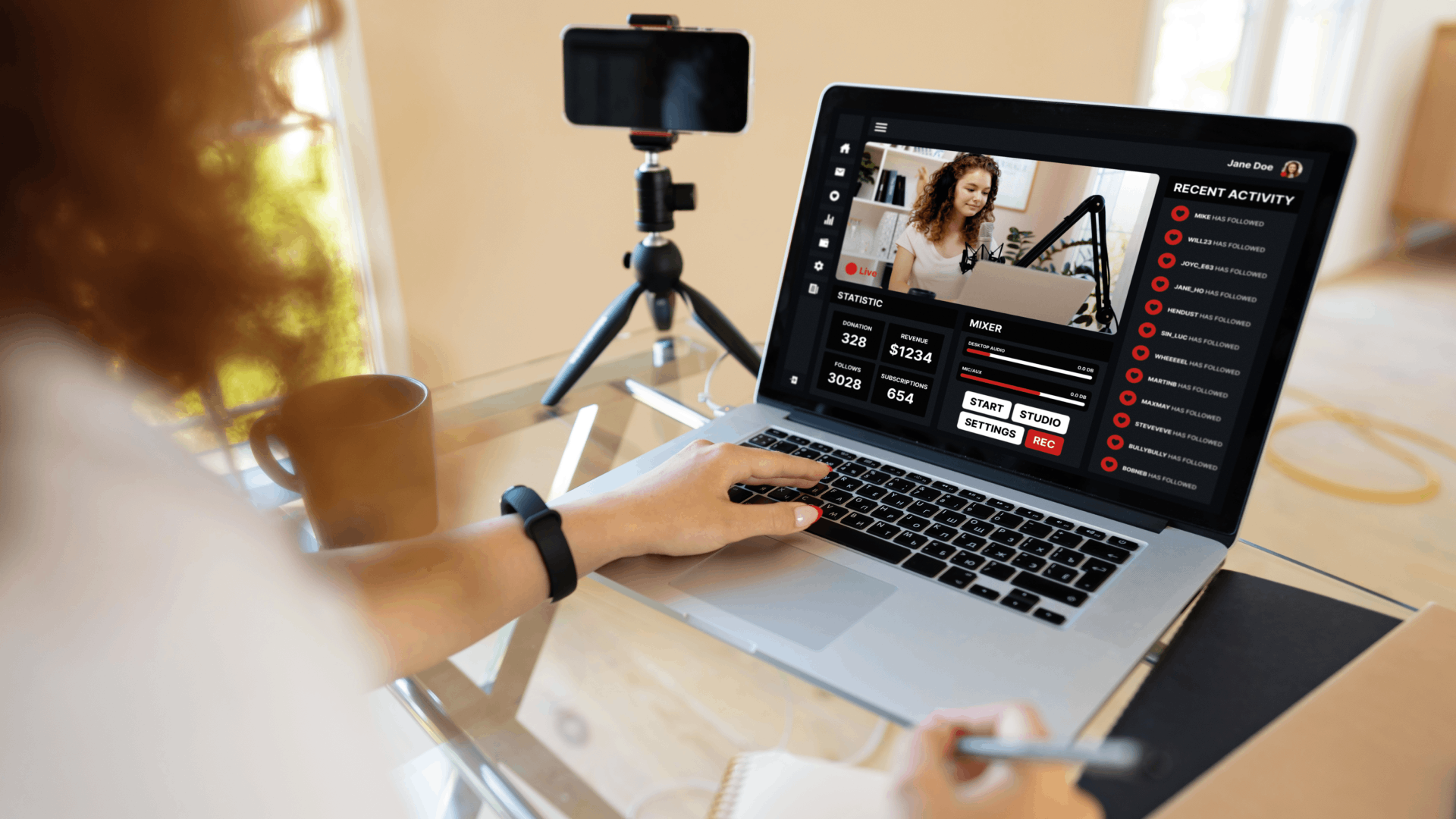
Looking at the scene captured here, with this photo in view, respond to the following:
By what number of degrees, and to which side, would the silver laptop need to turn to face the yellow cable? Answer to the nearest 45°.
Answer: approximately 180°

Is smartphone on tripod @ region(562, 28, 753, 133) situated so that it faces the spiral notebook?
yes

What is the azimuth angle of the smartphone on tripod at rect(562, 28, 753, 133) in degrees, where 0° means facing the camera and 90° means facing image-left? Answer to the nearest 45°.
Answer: approximately 0°

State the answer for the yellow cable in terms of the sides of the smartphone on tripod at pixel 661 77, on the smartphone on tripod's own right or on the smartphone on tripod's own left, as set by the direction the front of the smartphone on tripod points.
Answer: on the smartphone on tripod's own left
